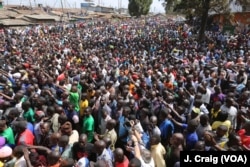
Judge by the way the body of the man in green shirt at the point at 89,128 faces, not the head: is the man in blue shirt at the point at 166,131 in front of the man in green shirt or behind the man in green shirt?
behind

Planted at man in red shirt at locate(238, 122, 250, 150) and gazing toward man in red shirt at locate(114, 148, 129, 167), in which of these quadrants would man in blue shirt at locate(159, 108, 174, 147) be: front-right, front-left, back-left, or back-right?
front-right

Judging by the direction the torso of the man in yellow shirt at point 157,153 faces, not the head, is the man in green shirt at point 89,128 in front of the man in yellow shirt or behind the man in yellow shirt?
in front

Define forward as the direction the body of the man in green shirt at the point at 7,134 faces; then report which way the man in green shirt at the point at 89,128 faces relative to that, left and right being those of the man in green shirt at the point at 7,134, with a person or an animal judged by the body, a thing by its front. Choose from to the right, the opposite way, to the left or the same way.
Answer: the same way
